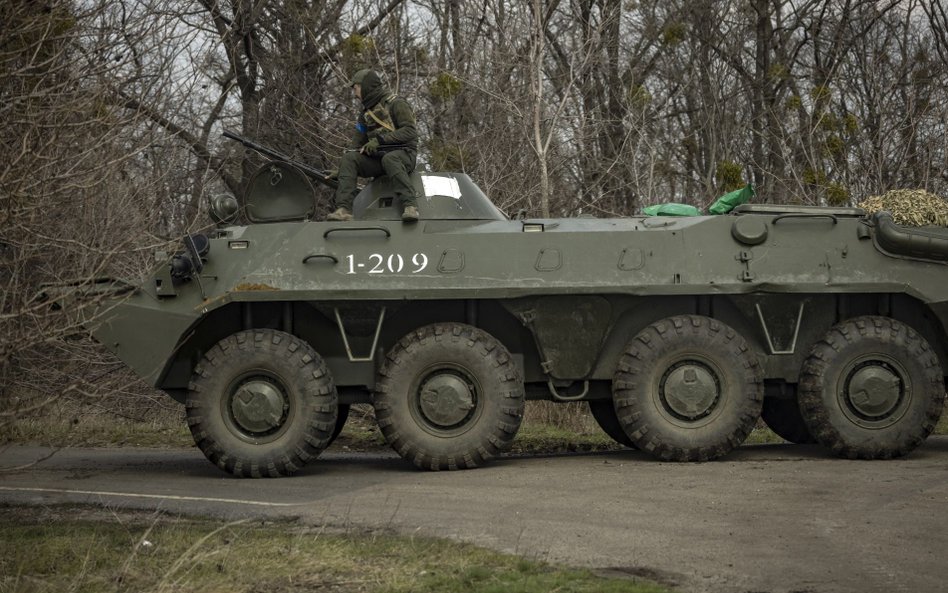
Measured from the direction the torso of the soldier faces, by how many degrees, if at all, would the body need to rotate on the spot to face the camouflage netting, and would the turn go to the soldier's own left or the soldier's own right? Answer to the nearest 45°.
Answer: approximately 135° to the soldier's own left

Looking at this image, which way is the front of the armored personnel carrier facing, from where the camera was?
facing to the left of the viewer
